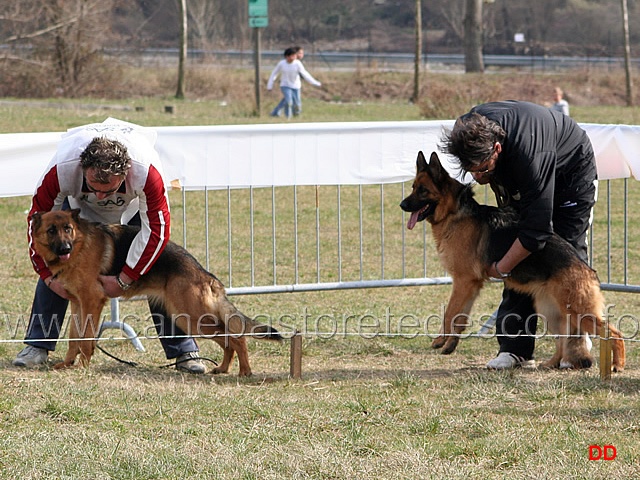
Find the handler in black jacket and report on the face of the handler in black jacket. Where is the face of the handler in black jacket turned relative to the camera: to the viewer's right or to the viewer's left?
to the viewer's left

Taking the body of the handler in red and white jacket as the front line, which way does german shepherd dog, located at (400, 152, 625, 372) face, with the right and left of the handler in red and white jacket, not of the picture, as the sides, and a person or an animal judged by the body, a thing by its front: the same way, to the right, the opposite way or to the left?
to the right

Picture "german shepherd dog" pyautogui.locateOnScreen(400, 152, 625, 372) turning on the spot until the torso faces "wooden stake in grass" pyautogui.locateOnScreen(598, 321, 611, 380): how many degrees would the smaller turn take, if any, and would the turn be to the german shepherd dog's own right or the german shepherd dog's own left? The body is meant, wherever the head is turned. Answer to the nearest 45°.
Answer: approximately 135° to the german shepherd dog's own left

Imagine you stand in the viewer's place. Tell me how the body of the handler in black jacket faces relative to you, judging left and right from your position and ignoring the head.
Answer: facing the viewer and to the left of the viewer

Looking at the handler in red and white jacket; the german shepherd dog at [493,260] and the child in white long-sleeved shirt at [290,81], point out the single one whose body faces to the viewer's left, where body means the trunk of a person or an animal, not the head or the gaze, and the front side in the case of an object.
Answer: the german shepherd dog

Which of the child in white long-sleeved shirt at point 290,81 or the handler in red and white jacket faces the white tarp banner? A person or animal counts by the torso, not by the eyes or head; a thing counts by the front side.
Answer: the child in white long-sleeved shirt

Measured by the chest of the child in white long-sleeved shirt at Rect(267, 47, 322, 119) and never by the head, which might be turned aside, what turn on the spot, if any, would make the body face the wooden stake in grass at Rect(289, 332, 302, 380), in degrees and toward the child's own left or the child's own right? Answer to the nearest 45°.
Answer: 0° — they already face it

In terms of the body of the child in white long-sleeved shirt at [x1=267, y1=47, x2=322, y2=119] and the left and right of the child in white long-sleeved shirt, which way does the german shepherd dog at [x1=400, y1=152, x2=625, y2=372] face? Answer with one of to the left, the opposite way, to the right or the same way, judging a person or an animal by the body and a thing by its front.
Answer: to the right

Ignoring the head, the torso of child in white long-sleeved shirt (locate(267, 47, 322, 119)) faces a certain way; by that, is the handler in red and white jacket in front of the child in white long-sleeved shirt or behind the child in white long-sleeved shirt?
in front

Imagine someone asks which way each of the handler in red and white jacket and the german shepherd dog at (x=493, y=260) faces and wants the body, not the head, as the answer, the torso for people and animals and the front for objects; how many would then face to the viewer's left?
1

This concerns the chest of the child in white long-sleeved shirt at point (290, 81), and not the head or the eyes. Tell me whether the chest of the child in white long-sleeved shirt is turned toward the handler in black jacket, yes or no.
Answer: yes

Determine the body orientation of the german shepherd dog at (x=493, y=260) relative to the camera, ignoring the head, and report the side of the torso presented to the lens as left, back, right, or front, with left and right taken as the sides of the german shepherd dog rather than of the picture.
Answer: left

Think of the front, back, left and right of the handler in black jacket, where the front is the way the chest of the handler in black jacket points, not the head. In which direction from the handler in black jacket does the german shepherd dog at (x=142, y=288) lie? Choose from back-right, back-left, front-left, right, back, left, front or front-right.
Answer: front-right

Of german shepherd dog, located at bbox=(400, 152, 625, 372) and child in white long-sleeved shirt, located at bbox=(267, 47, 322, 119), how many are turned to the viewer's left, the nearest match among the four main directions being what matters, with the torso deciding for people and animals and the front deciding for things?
1

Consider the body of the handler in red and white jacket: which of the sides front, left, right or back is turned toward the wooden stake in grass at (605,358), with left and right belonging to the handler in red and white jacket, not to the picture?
left
